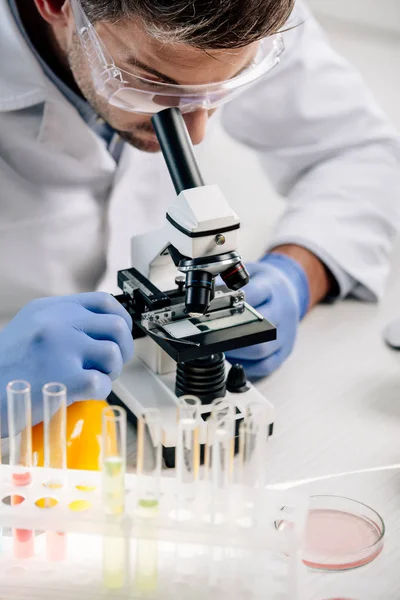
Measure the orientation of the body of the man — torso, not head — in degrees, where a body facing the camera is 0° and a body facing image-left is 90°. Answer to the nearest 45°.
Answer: approximately 315°

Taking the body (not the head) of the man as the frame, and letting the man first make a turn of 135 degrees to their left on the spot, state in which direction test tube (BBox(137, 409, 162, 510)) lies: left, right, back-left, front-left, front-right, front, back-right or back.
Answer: back
